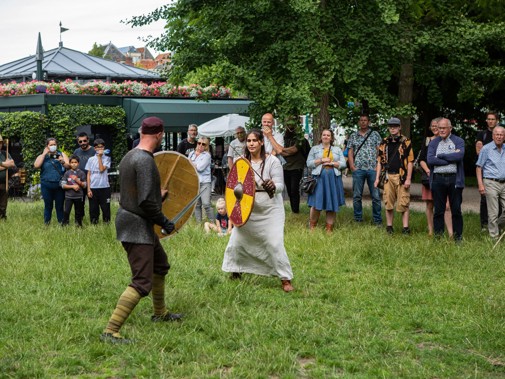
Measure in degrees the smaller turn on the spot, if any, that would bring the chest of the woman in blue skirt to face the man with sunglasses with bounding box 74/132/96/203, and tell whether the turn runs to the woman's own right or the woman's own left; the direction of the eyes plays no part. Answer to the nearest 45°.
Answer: approximately 90° to the woman's own right

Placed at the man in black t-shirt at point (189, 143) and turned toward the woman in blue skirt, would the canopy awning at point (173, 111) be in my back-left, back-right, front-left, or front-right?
back-left

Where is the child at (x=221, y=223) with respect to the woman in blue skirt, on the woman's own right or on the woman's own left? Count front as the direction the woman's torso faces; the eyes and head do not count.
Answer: on the woman's own right

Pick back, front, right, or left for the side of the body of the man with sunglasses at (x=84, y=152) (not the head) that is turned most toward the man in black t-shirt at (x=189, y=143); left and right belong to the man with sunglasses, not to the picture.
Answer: left

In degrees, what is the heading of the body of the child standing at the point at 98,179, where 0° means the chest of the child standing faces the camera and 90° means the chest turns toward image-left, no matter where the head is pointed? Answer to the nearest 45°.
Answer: approximately 0°

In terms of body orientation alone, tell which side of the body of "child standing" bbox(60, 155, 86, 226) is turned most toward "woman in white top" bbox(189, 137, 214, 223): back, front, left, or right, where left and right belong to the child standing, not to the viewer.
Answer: left

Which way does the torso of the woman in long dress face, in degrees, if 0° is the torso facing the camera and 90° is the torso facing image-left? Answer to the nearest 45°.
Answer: approximately 45°

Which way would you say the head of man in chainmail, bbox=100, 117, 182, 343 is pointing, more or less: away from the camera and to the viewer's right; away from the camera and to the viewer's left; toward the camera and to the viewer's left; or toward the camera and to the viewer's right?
away from the camera and to the viewer's right
